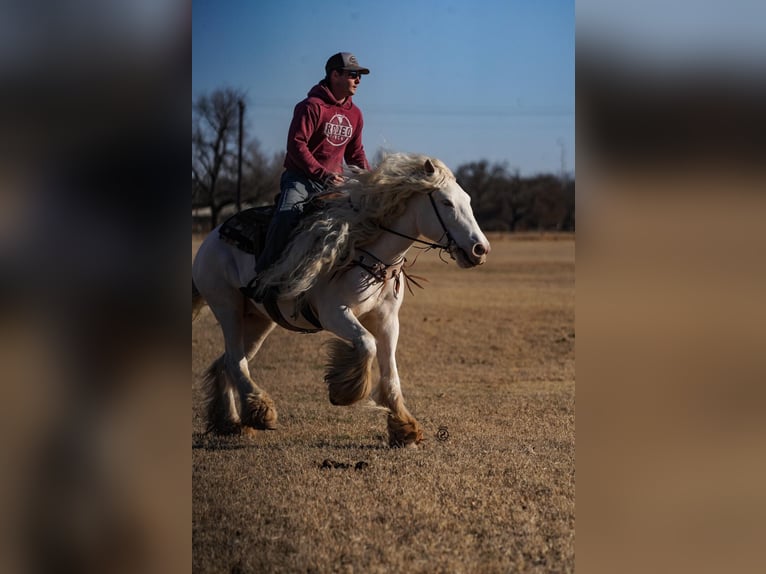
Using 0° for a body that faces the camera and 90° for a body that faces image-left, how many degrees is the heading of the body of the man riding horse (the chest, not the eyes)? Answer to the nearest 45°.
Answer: approximately 315°

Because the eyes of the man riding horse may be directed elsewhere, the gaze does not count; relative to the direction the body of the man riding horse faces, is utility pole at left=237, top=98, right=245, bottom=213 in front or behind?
behind

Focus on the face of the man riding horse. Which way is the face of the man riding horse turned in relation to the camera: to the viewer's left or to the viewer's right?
to the viewer's right

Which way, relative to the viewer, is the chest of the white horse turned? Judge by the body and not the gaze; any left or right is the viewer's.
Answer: facing the viewer and to the right of the viewer

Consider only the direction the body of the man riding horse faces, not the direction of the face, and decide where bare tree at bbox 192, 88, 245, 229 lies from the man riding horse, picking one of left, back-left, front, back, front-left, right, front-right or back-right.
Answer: back-left

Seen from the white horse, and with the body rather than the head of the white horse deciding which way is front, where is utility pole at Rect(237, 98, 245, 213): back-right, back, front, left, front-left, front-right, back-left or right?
back-left

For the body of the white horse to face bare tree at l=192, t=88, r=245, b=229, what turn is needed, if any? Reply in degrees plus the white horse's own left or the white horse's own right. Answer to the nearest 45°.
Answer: approximately 135° to the white horse's own left
